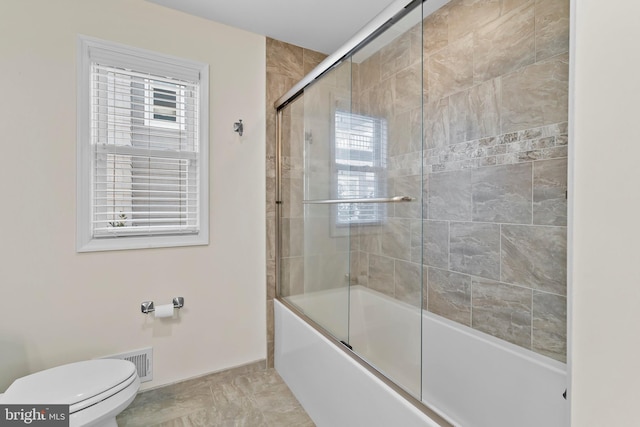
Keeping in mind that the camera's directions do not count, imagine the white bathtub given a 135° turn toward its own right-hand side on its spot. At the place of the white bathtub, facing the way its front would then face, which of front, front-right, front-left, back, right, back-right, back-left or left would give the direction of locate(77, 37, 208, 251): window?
left

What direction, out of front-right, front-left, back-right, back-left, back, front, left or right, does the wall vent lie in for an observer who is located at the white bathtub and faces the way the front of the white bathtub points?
front-right

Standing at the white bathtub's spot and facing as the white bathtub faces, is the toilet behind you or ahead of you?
ahead

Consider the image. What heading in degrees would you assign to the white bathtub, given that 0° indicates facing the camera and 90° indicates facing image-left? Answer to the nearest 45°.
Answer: approximately 45°

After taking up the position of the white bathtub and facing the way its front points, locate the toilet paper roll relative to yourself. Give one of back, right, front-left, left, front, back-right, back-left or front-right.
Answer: front-right

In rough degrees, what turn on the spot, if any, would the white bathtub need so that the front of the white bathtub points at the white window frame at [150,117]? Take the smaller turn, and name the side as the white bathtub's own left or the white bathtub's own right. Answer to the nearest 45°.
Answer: approximately 45° to the white bathtub's own right
